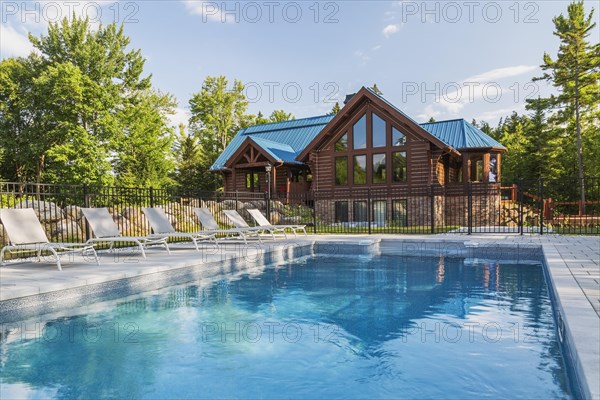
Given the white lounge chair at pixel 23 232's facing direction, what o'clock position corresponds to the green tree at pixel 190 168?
The green tree is roughly at 8 o'clock from the white lounge chair.

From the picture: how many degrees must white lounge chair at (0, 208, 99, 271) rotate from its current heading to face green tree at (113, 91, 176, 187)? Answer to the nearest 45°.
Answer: approximately 135° to its left

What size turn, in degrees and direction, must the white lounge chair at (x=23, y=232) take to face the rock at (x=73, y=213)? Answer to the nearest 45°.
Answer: approximately 135° to its left

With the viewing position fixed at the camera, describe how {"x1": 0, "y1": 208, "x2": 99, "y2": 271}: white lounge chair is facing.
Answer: facing the viewer and to the right of the viewer

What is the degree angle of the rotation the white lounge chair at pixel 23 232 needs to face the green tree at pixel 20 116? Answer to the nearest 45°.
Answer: approximately 135° to its left

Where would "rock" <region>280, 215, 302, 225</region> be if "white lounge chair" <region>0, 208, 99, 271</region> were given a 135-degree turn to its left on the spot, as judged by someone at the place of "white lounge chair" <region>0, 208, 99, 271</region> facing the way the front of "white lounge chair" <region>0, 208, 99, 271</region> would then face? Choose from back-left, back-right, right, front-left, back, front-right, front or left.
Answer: front-right
